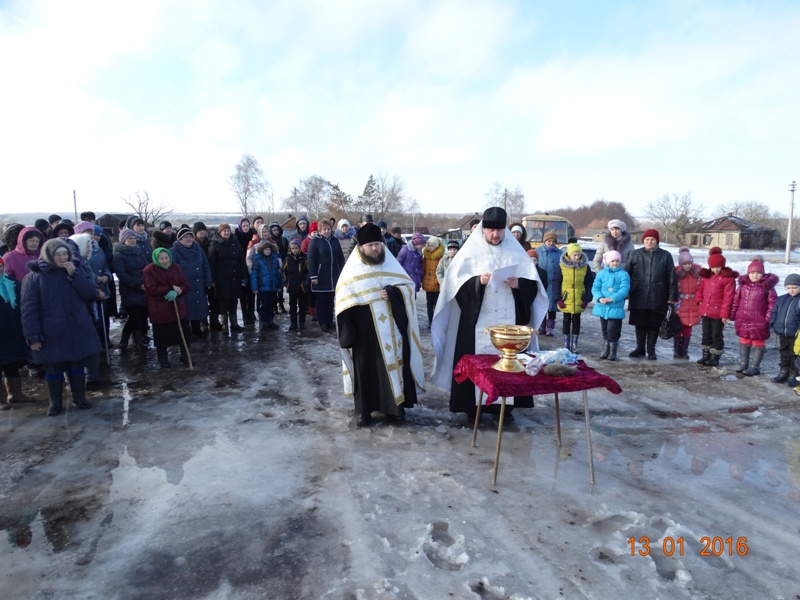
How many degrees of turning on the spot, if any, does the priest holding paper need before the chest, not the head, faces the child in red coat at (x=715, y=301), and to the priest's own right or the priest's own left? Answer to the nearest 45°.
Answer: approximately 135° to the priest's own left

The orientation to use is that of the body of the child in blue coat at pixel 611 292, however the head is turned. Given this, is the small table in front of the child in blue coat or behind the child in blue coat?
in front

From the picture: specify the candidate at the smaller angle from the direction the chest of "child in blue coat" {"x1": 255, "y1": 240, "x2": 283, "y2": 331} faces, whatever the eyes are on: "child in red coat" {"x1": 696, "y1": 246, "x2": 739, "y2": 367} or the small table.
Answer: the small table

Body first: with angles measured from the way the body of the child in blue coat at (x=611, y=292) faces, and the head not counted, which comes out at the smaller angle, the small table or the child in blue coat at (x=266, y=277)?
the small table

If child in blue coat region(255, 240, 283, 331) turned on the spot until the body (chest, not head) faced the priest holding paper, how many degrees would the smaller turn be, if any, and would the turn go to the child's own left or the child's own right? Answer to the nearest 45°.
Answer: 0° — they already face them

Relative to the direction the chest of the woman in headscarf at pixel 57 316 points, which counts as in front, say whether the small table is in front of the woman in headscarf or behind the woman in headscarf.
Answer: in front

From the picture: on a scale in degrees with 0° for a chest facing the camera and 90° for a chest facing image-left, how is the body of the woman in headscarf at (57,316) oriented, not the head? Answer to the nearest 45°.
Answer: approximately 315°

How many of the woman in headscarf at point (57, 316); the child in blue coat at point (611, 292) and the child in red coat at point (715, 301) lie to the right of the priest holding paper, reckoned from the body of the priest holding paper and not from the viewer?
1

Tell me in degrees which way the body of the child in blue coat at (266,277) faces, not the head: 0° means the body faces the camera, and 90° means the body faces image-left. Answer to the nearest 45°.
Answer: approximately 0°

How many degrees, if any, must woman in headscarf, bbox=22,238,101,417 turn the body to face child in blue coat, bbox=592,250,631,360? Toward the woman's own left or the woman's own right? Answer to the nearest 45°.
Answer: approximately 45° to the woman's own left

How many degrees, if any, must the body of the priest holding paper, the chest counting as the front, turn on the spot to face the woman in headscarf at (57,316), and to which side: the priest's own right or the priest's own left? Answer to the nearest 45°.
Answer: approximately 90° to the priest's own right

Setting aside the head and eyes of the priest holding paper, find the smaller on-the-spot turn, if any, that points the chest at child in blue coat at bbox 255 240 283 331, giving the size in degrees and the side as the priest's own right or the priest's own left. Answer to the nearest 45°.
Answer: approximately 135° to the priest's own right

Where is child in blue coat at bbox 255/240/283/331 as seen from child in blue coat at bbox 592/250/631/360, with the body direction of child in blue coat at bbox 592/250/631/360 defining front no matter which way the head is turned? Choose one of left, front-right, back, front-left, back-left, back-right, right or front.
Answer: right
